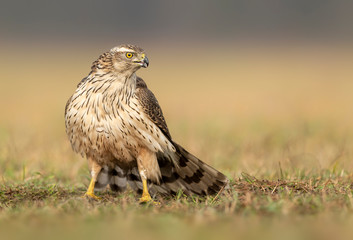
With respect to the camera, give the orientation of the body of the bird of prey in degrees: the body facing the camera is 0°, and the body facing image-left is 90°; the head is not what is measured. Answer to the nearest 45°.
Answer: approximately 45°
